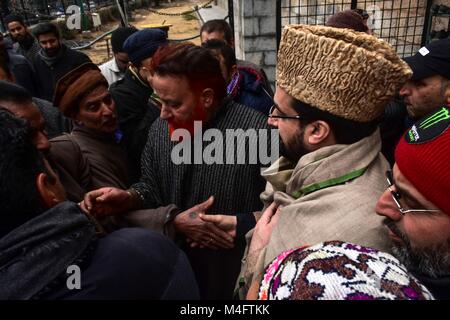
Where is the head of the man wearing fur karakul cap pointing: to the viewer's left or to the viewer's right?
to the viewer's left

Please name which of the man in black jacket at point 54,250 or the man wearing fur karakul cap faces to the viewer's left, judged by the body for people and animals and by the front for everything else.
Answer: the man wearing fur karakul cap

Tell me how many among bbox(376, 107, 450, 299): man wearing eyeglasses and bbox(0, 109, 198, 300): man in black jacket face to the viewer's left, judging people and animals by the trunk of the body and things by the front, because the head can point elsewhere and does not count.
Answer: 1

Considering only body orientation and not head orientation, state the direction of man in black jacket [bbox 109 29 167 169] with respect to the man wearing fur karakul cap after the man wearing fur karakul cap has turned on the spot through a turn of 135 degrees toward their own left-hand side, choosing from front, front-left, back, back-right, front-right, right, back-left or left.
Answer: back

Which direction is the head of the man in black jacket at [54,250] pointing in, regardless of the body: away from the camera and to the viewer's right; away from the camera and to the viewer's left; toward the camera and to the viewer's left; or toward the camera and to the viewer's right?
away from the camera and to the viewer's right

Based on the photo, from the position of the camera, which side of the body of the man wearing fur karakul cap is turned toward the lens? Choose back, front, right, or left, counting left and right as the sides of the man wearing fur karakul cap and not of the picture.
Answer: left

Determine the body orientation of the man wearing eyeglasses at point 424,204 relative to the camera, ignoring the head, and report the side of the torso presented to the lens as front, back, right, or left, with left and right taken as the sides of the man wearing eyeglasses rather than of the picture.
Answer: left

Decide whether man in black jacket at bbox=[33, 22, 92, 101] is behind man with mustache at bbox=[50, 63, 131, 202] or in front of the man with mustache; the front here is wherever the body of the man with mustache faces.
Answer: behind

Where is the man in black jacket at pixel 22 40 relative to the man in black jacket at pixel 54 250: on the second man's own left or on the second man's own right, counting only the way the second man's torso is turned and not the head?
on the second man's own left

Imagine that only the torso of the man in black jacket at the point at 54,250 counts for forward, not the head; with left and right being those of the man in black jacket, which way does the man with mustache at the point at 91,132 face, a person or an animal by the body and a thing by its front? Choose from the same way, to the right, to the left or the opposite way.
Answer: to the right

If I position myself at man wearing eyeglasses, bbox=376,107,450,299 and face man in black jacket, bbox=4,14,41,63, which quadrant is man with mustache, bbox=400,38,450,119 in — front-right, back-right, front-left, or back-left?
front-right

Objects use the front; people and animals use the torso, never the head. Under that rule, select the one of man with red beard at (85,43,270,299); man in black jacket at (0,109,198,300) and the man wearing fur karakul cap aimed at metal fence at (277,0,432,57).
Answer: the man in black jacket

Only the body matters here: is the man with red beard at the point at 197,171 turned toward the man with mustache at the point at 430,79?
no
